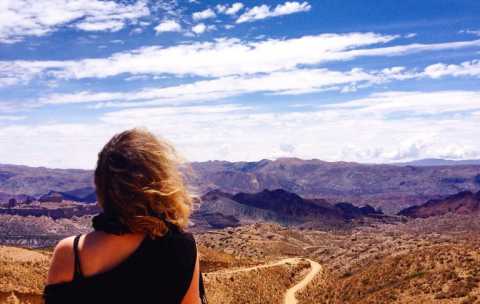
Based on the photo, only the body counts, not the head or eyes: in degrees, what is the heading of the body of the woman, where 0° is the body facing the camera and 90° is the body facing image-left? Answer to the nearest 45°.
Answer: approximately 180°

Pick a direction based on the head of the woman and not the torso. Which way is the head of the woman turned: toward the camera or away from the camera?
away from the camera
